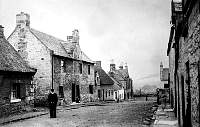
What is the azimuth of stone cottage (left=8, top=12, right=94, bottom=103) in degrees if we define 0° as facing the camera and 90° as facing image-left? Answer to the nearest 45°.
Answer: approximately 315°
